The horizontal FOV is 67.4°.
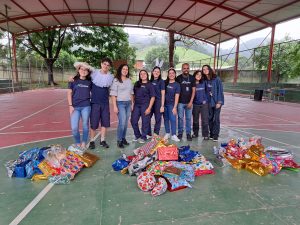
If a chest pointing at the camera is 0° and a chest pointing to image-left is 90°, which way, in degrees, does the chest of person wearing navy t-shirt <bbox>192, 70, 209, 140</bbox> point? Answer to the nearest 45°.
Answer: approximately 0°

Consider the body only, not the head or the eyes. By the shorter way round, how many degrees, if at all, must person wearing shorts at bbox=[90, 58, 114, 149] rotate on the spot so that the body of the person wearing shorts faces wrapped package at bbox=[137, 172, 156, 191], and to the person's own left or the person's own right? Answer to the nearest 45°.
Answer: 0° — they already face it

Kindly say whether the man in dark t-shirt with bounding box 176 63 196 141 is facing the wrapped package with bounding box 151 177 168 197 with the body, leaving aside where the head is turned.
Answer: yes

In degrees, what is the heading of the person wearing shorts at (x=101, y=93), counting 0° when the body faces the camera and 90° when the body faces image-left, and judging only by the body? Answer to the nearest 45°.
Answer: approximately 0°

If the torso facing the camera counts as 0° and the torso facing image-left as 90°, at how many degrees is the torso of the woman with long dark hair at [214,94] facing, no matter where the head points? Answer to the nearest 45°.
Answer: approximately 45°

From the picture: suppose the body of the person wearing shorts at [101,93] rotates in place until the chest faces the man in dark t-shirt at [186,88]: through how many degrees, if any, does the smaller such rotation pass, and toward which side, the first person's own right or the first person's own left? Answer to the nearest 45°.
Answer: approximately 90° to the first person's own left

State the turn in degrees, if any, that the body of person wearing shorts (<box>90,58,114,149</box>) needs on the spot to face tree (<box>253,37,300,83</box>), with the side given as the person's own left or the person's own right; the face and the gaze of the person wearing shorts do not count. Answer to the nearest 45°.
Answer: approximately 135° to the person's own left

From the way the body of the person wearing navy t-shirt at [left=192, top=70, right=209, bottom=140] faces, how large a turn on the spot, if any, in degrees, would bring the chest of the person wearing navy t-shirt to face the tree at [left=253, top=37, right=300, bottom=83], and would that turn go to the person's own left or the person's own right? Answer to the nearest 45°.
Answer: approximately 135° to the person's own left
